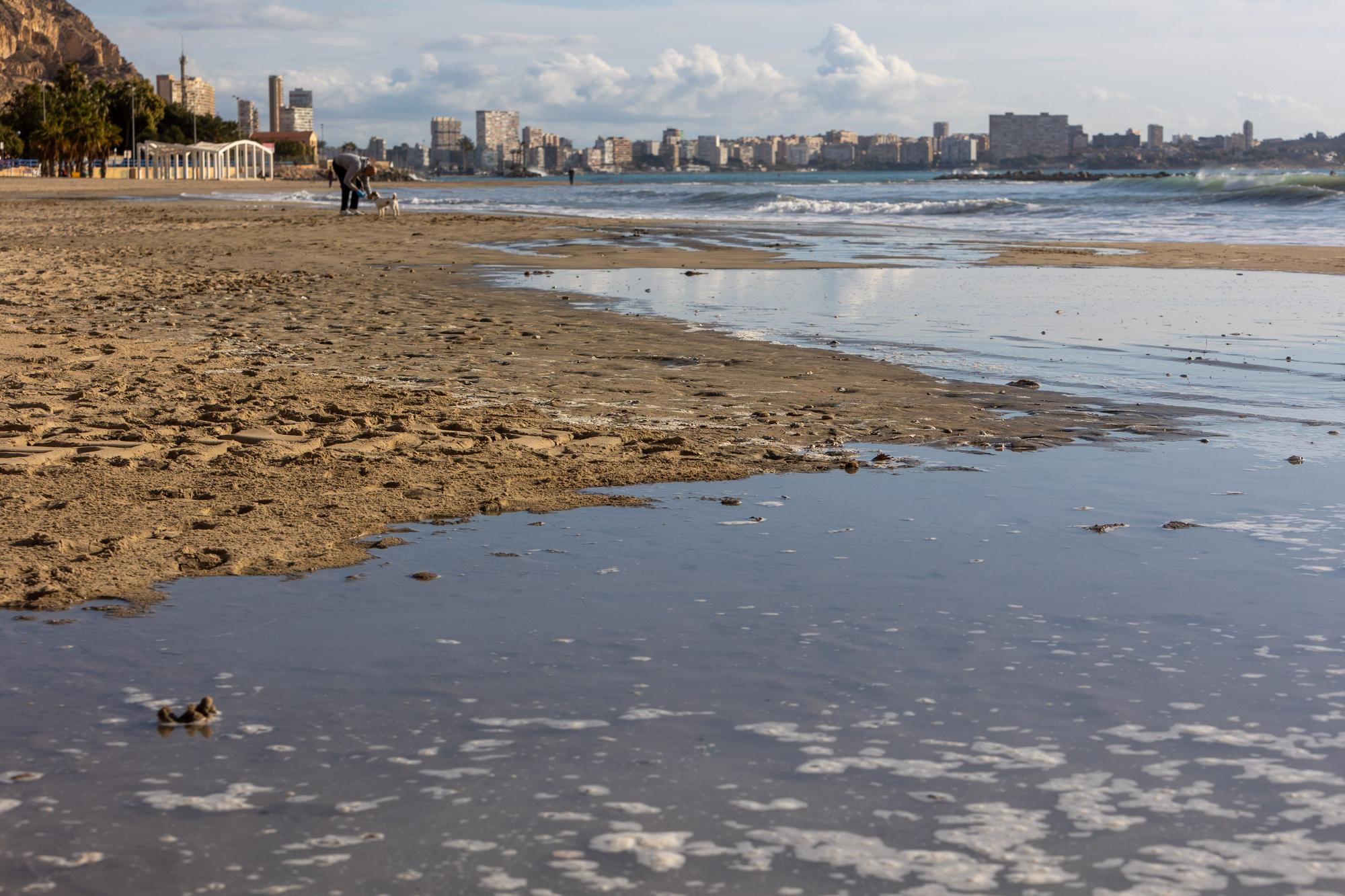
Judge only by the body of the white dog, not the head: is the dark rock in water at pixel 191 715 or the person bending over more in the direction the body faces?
the person bending over

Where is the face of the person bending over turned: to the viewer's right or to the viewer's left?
to the viewer's right

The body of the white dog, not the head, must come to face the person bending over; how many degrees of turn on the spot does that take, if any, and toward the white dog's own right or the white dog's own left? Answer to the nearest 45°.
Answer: approximately 45° to the white dog's own right

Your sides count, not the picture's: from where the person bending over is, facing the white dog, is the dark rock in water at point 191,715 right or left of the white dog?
right

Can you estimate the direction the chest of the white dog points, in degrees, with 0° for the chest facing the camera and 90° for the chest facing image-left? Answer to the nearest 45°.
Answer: approximately 90°

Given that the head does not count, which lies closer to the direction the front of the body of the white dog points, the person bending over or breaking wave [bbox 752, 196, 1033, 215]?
the person bending over

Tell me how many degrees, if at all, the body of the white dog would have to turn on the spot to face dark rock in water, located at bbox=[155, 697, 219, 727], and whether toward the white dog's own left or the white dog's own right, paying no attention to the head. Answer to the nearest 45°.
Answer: approximately 90° to the white dog's own left
